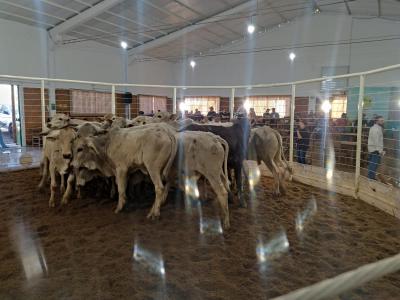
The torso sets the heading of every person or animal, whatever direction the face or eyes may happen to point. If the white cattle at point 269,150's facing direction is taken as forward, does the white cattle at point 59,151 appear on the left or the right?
on its left

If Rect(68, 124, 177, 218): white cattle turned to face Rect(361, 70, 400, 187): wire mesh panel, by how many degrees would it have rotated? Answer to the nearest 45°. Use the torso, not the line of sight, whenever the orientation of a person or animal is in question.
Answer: approximately 180°

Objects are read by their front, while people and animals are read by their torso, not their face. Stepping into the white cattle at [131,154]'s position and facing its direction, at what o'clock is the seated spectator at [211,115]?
The seated spectator is roughly at 4 o'clock from the white cattle.

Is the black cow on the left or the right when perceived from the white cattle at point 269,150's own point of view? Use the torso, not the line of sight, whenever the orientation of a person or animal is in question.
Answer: on its left

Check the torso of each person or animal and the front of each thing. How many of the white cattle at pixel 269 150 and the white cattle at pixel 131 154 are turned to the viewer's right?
0

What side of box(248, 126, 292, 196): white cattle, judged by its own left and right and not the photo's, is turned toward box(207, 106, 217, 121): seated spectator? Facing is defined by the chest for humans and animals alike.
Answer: front

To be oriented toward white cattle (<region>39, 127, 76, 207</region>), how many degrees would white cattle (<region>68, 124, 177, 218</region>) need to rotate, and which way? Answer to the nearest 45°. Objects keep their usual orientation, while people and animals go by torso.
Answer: approximately 45° to its right

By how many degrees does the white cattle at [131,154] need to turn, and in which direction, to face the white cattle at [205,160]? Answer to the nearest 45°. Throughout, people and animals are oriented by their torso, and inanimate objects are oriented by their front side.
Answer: approximately 135° to its left

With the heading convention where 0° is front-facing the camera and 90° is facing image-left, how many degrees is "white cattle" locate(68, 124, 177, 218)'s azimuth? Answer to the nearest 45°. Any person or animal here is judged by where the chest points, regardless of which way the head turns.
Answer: approximately 90°

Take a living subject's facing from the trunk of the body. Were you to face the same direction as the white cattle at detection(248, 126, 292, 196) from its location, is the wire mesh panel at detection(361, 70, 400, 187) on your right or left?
on your right

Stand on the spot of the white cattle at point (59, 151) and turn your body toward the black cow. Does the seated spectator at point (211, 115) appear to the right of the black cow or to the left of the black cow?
left
